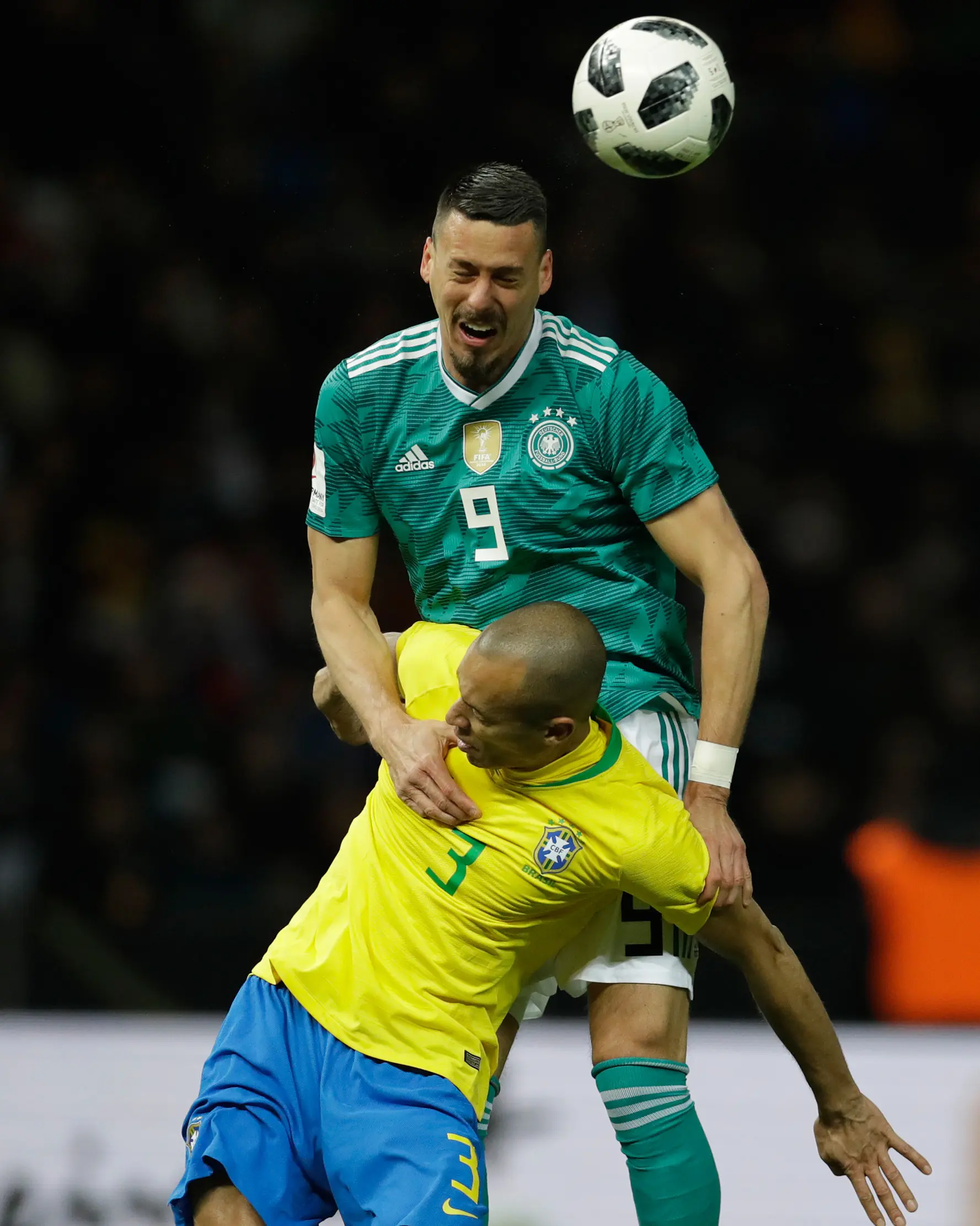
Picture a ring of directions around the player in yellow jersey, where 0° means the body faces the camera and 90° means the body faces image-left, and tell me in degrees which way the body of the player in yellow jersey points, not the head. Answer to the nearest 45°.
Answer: approximately 0°

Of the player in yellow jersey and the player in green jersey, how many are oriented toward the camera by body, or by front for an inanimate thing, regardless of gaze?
2
